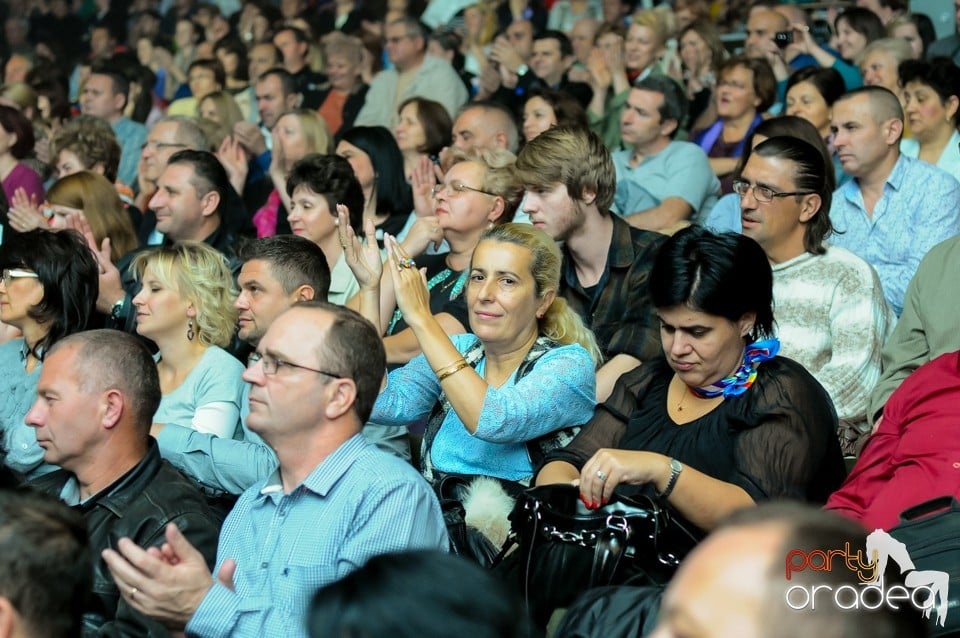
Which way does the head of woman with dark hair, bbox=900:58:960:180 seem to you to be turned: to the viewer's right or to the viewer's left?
to the viewer's left

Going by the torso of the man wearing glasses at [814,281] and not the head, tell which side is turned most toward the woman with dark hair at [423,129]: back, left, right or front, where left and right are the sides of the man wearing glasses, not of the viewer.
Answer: right

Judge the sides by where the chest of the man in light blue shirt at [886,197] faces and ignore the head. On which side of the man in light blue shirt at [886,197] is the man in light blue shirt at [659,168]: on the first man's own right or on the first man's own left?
on the first man's own right

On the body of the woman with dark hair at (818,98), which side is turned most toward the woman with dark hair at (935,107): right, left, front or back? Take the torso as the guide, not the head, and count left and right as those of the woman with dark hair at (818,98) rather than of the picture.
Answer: left

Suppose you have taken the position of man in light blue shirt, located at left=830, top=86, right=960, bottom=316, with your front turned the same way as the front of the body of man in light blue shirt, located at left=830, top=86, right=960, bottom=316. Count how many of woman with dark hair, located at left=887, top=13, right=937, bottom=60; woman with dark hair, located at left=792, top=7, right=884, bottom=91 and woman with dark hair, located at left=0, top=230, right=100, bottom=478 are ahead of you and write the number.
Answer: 1
